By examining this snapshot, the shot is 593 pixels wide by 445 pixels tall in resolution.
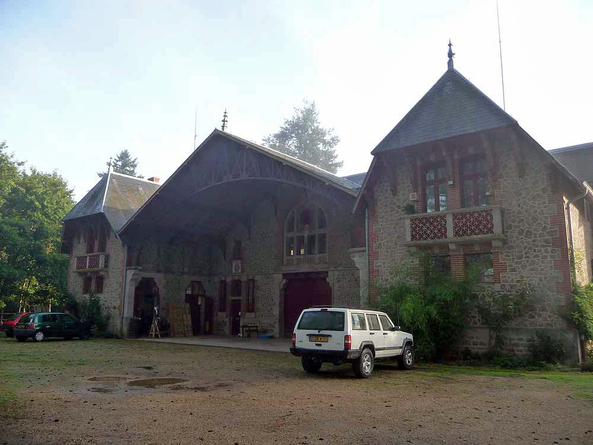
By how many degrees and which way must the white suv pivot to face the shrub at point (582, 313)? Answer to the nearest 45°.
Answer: approximately 45° to its right

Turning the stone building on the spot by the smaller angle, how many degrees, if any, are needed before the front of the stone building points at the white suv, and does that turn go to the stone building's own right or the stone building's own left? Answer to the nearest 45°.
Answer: approximately 45° to the stone building's own left

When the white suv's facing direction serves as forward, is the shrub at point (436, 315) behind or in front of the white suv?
in front

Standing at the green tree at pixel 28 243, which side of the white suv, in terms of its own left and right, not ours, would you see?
left

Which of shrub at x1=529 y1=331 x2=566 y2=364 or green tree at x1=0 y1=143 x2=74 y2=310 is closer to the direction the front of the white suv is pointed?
the shrub

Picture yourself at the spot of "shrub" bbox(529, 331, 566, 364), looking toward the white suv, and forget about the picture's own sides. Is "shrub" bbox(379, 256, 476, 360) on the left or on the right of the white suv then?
right

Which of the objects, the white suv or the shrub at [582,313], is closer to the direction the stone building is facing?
the white suv

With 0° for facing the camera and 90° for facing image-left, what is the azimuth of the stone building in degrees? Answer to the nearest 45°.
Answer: approximately 45°

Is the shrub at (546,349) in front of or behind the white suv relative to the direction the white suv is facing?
in front

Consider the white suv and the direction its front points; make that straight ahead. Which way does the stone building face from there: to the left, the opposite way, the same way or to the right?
the opposite way

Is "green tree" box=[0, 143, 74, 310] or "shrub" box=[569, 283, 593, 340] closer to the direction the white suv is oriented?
the shrub

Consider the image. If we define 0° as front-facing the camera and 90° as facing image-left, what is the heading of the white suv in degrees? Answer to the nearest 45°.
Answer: approximately 225°
